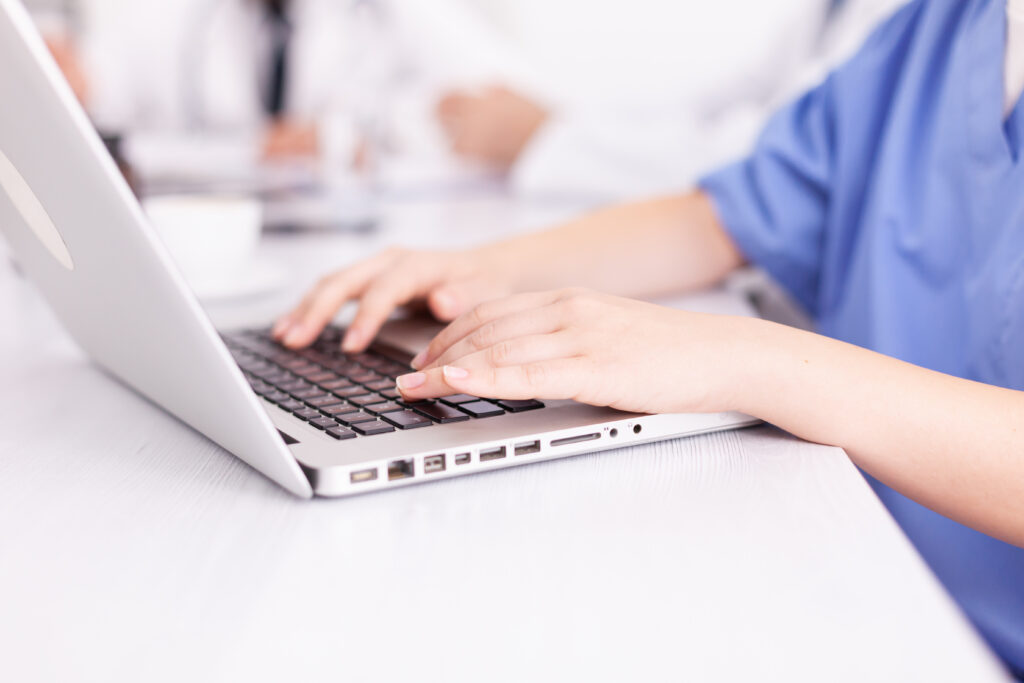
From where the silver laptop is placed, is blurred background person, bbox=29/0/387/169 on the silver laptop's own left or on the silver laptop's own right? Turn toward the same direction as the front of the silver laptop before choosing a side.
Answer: on the silver laptop's own left

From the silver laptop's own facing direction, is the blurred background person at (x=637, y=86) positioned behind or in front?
in front

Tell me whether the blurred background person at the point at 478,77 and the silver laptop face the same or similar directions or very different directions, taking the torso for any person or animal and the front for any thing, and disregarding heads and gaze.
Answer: very different directions

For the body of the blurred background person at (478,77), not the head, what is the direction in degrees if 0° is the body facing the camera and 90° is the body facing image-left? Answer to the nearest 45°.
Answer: approximately 45°

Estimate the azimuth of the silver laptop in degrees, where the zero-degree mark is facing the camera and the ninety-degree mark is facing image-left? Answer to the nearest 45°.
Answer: approximately 225°

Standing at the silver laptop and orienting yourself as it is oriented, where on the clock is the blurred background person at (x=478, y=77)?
The blurred background person is roughly at 11 o'clock from the silver laptop.

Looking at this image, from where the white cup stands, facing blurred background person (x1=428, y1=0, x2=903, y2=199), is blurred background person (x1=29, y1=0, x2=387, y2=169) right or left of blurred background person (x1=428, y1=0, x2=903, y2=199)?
left
